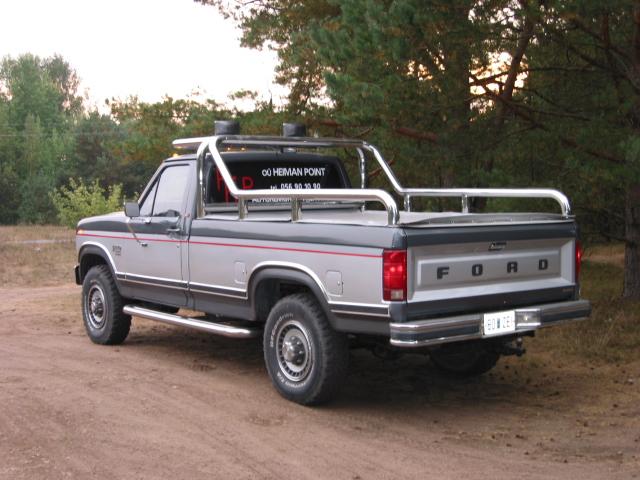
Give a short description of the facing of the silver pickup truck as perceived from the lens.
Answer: facing away from the viewer and to the left of the viewer

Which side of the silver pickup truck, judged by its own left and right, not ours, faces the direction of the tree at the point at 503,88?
right
